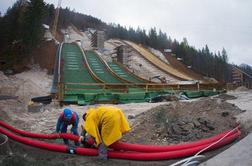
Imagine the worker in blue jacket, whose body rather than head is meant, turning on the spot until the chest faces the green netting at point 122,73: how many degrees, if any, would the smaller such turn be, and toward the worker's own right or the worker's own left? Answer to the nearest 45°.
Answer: approximately 180°

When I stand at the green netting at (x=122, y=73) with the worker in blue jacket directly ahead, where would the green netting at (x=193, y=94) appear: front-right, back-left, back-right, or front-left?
front-left

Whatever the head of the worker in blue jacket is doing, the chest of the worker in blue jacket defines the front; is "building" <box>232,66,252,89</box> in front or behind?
behind

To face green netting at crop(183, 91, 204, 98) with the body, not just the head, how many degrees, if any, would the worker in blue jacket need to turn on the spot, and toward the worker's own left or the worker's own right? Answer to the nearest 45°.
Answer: approximately 135° to the worker's own left

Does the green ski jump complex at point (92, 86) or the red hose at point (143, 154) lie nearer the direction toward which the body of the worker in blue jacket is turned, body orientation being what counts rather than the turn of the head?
the red hose

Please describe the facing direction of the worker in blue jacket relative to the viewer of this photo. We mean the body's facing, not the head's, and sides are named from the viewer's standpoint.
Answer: facing the viewer

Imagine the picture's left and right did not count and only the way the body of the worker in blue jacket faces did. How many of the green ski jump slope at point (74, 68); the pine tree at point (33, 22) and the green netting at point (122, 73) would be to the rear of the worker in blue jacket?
3

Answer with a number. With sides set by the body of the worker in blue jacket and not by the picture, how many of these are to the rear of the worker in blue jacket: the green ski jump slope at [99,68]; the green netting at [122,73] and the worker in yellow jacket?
2

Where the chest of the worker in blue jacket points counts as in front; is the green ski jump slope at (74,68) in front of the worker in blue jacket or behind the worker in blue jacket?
behind

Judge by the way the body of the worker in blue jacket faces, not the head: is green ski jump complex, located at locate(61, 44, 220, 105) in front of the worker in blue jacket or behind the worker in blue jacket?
behind
